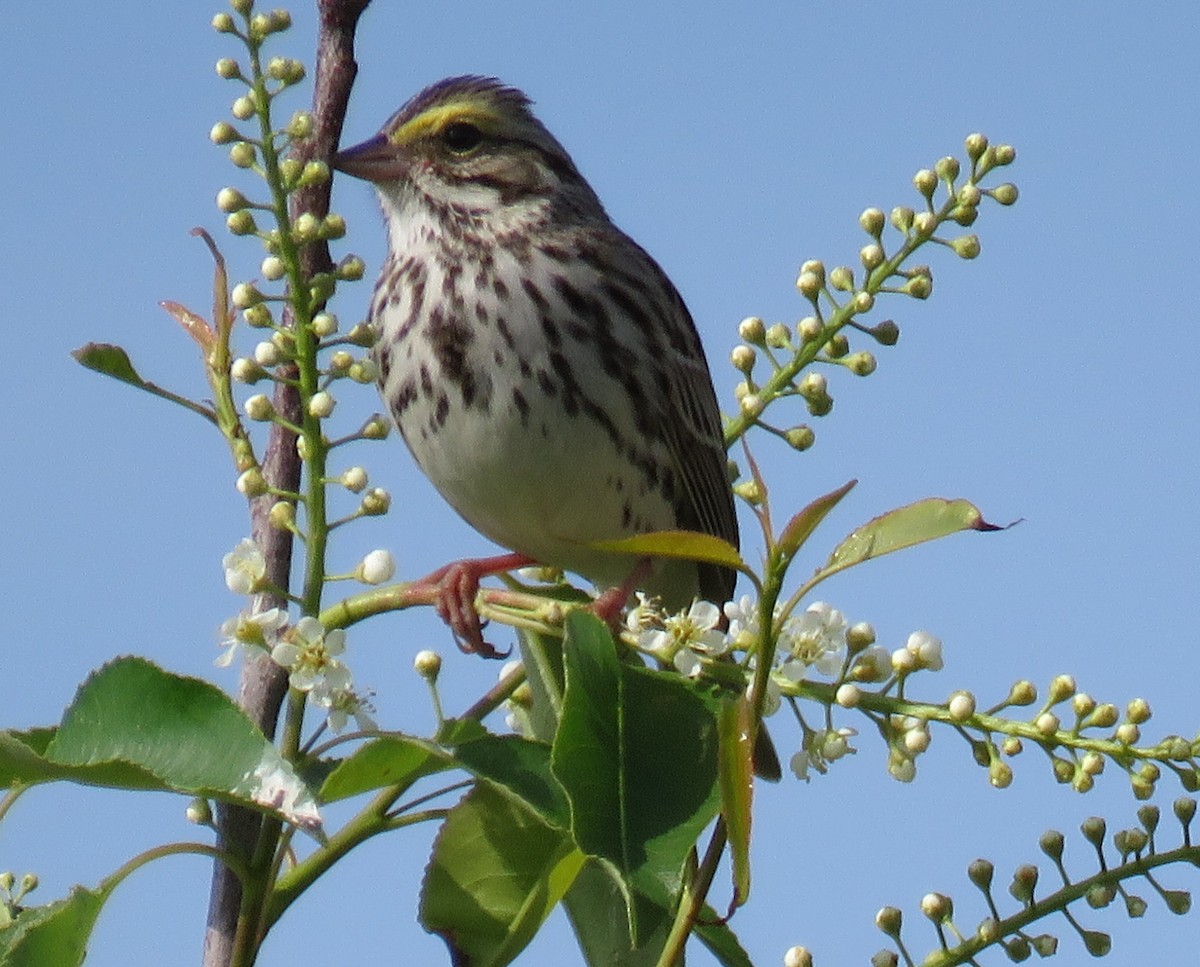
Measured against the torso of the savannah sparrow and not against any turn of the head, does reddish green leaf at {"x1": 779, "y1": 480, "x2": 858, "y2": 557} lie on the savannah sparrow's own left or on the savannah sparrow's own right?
on the savannah sparrow's own left

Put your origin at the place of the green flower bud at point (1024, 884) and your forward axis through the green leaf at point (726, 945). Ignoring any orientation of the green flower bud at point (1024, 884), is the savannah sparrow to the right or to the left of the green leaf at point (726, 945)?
right

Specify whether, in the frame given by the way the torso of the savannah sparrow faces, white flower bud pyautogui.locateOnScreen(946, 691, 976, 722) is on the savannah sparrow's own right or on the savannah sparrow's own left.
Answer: on the savannah sparrow's own left

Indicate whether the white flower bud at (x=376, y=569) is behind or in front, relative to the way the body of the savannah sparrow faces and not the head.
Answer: in front

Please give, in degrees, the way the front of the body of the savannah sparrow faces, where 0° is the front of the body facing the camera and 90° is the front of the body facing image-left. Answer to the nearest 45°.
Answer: approximately 45°

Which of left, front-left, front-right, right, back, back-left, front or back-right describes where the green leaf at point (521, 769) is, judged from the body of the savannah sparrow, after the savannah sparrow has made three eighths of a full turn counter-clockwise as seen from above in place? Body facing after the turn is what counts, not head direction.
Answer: right
